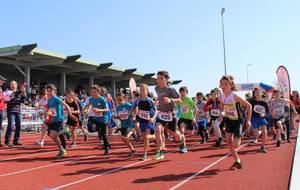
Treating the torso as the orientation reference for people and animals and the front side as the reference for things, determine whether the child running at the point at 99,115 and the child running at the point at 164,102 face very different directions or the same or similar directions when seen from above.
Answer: same or similar directions

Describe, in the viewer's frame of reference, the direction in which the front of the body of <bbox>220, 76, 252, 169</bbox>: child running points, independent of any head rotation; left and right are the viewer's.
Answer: facing the viewer and to the left of the viewer

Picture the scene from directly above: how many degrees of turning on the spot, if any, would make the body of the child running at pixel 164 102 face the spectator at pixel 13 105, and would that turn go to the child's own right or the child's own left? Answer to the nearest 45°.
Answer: approximately 90° to the child's own right

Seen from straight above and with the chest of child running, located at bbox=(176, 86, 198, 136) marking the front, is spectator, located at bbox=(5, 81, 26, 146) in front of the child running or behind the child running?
in front

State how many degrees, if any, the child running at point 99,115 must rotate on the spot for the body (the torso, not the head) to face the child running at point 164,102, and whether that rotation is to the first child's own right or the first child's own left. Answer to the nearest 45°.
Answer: approximately 90° to the first child's own left

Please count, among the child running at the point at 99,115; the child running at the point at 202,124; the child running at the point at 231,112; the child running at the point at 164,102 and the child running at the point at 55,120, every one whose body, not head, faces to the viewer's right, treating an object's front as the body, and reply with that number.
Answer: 0

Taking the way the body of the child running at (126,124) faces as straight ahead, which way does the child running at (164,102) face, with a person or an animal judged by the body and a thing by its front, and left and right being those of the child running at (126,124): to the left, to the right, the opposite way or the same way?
the same way

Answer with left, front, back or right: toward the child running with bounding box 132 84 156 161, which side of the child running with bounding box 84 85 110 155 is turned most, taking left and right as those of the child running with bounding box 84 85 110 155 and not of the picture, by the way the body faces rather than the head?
left

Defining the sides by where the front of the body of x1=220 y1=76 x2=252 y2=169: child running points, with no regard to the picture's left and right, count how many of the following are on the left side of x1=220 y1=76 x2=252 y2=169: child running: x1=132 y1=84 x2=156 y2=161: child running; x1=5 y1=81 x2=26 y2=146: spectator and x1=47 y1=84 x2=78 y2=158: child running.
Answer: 0

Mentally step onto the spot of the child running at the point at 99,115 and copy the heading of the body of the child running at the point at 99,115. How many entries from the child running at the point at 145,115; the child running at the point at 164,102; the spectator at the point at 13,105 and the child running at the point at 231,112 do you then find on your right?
1

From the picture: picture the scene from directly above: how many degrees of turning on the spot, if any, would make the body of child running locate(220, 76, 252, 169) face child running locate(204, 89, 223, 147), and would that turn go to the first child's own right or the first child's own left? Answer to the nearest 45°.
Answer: approximately 135° to the first child's own right

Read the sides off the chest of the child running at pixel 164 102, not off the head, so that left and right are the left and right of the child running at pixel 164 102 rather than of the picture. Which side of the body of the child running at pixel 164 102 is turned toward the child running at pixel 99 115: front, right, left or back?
right

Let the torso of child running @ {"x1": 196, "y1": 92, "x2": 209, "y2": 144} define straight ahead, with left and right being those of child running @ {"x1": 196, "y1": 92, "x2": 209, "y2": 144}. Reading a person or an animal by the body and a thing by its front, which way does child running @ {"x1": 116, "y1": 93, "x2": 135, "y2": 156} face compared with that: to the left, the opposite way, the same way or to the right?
the same way

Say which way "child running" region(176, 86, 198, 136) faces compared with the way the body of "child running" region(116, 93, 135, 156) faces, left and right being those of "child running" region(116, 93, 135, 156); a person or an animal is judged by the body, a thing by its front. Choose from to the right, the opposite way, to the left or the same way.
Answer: the same way

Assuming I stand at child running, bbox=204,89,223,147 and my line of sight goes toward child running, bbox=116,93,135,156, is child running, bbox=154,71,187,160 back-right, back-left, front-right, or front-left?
front-left
